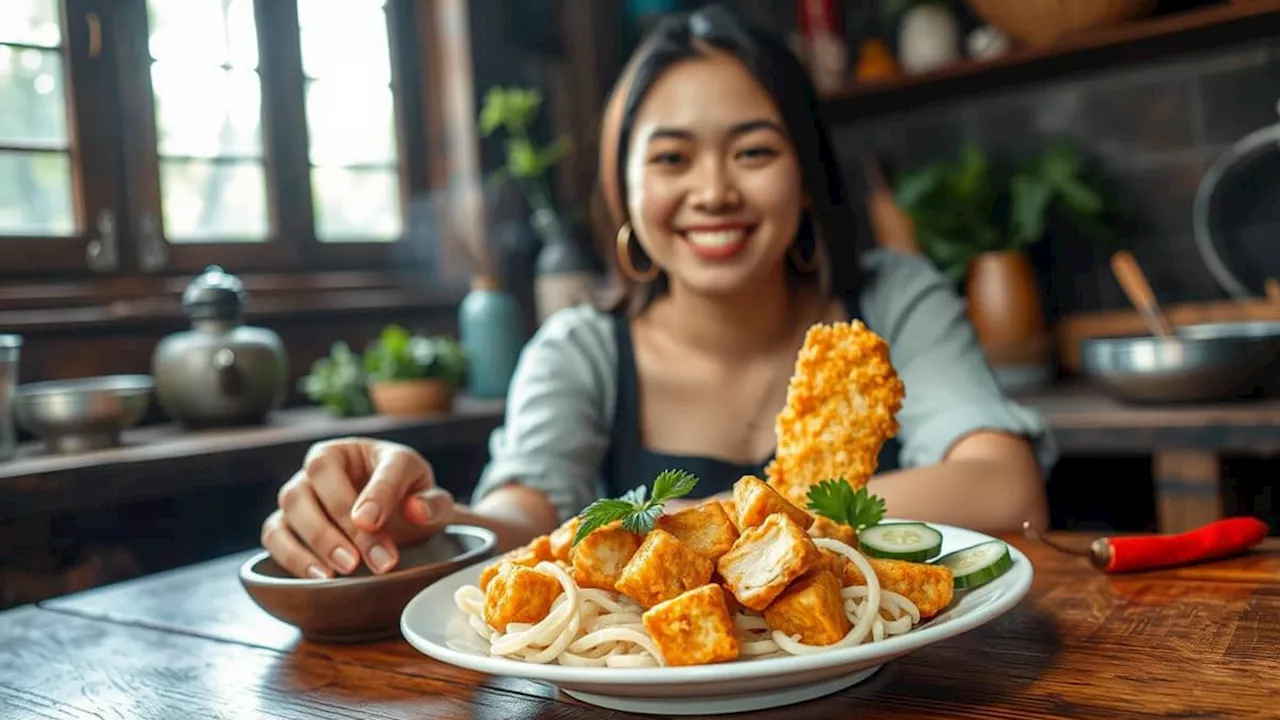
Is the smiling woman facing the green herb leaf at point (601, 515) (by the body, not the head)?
yes

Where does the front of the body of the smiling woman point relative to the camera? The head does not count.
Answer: toward the camera

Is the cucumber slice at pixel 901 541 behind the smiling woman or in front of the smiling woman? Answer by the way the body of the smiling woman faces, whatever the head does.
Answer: in front

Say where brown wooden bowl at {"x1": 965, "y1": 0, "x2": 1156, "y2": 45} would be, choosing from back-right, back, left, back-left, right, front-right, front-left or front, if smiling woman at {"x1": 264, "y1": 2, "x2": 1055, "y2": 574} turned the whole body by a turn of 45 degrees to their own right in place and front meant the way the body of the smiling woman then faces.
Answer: back

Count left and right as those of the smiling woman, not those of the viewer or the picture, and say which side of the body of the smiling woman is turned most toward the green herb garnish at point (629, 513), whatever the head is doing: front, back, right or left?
front

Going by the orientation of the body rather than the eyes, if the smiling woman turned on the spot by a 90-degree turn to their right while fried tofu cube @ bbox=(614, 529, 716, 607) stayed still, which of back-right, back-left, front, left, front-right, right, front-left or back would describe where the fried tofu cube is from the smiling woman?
left

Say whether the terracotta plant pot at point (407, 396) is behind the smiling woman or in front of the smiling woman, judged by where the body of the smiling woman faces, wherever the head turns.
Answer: behind

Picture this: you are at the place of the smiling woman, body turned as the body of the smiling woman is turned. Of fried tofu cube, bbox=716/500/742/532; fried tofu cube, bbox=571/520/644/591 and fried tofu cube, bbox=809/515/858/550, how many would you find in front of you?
3

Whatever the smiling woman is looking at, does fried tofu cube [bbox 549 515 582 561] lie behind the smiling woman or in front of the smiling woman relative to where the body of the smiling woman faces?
in front

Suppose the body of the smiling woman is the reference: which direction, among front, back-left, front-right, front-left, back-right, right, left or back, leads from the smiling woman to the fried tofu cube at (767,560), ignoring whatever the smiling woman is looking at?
front

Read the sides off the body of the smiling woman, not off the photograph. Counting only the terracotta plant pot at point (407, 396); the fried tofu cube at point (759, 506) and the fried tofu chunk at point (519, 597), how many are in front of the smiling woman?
2

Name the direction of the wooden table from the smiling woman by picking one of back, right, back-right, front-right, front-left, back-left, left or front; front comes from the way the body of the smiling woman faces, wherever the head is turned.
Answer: front

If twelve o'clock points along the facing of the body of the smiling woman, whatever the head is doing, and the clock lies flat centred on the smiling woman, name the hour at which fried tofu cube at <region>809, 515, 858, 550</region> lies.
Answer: The fried tofu cube is roughly at 12 o'clock from the smiling woman.

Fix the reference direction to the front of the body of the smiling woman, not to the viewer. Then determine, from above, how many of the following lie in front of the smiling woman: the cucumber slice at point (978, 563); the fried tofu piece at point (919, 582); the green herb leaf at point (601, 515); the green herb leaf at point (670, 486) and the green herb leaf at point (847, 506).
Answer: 5

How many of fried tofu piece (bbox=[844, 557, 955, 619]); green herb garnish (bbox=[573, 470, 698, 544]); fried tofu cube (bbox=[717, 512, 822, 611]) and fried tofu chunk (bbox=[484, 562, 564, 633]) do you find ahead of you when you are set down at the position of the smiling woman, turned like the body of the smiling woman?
4

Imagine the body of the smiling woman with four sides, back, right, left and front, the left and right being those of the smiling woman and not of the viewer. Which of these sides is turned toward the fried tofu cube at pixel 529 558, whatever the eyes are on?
front

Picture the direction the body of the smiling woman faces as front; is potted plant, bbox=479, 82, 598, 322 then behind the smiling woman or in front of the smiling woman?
behind
